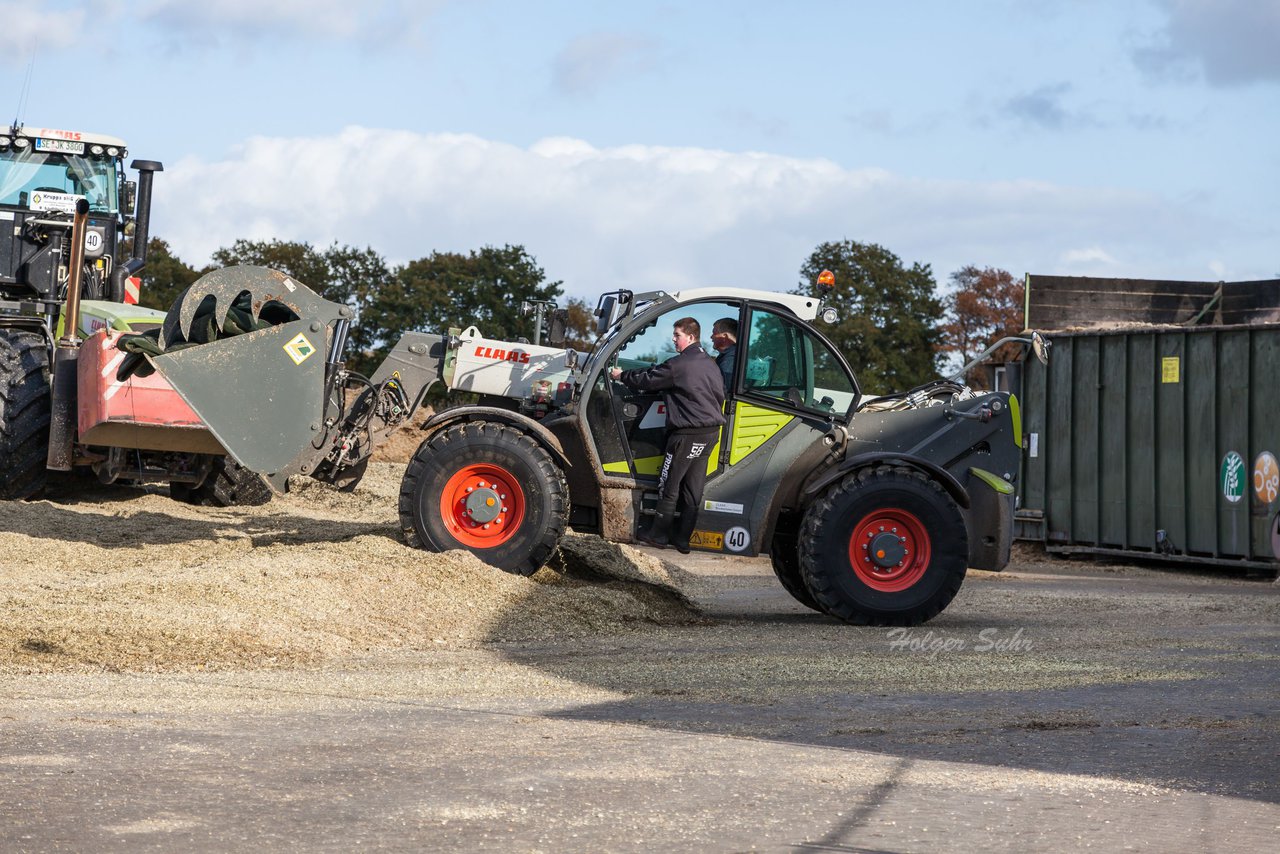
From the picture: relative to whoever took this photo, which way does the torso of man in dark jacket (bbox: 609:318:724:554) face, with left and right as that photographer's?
facing away from the viewer and to the left of the viewer

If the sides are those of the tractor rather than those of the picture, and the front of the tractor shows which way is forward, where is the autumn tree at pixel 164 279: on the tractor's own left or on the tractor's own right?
on the tractor's own left

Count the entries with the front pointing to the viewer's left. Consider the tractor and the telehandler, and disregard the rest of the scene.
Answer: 1

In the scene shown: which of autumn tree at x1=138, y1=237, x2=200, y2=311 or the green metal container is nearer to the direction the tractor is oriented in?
the green metal container

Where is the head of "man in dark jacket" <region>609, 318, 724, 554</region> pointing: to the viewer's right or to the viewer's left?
to the viewer's left

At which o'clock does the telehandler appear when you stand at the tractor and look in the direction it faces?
The telehandler is roughly at 12 o'clock from the tractor.

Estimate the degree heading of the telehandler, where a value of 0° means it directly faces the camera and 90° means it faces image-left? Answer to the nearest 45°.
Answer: approximately 90°

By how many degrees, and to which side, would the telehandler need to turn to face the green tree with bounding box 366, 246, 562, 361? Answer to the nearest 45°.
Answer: approximately 90° to its right

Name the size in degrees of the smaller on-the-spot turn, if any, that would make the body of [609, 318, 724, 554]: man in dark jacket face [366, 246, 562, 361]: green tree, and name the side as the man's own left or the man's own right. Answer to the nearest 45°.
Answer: approximately 45° to the man's own right

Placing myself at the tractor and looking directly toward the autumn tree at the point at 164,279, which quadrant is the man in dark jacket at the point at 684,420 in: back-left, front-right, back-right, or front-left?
back-right

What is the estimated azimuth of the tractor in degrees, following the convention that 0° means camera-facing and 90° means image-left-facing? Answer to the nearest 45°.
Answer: approximately 315°

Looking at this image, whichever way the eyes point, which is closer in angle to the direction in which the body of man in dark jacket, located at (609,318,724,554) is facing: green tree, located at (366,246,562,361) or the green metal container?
the green tree
